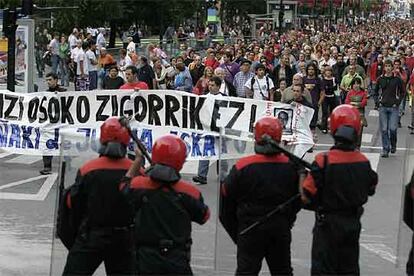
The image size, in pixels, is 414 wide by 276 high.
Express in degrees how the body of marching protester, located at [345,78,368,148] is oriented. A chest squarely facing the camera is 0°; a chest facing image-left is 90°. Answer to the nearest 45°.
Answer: approximately 0°

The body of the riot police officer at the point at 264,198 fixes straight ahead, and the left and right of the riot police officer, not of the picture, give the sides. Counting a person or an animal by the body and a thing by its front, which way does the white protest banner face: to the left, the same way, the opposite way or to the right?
the opposite way

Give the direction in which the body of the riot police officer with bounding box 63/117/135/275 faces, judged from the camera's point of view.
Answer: away from the camera

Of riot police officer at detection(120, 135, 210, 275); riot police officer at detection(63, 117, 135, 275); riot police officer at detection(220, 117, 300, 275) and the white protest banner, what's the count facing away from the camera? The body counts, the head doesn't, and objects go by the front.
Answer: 3

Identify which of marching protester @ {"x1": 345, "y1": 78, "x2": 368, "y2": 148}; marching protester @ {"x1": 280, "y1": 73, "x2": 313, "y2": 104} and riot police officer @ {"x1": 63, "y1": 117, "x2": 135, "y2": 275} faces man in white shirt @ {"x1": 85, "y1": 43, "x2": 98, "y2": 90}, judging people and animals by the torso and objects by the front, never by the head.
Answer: the riot police officer

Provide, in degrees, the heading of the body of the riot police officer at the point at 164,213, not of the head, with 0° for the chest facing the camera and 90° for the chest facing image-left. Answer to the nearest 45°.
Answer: approximately 180°

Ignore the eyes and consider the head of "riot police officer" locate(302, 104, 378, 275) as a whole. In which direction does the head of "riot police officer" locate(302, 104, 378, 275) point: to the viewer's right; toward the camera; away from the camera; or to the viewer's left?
away from the camera

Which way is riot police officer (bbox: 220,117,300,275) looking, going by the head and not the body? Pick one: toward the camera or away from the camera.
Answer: away from the camera

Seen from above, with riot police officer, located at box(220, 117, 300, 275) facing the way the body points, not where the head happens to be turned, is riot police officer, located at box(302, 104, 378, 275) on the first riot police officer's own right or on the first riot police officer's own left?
on the first riot police officer's own right

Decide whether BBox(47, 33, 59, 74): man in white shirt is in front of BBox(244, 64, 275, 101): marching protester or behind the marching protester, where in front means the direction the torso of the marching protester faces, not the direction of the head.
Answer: behind

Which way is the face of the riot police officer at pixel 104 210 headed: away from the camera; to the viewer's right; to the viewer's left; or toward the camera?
away from the camera

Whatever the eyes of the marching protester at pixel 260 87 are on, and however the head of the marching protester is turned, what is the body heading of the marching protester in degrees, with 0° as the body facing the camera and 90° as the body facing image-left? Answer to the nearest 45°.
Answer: approximately 0°

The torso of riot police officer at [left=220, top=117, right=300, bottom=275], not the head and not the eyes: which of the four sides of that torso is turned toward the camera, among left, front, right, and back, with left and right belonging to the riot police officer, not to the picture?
back

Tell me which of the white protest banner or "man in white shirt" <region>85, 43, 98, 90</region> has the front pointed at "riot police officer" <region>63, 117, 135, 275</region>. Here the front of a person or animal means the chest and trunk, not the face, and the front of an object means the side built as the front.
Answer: the white protest banner

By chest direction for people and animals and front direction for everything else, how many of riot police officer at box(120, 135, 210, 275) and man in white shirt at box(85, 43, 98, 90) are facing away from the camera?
1
